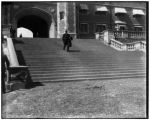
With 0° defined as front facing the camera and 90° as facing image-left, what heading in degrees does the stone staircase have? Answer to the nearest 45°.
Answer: approximately 0°

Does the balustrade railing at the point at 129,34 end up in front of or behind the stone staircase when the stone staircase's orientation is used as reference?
behind
